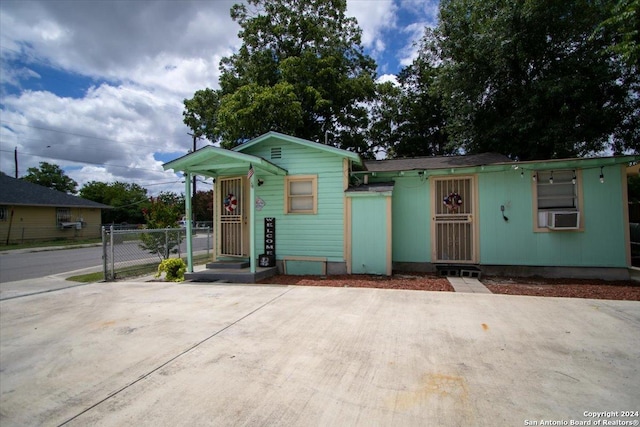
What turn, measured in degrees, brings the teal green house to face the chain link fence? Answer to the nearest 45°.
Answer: approximately 90° to its right

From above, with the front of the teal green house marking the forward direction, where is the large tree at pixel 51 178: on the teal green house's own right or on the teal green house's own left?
on the teal green house's own right

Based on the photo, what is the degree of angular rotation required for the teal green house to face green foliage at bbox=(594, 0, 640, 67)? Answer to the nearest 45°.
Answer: approximately 90° to its left

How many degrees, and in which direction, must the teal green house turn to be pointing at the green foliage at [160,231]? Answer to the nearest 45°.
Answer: approximately 90° to its right

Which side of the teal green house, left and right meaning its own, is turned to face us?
front

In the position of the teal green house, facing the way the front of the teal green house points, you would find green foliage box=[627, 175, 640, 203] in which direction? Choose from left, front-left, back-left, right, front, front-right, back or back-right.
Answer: back-left

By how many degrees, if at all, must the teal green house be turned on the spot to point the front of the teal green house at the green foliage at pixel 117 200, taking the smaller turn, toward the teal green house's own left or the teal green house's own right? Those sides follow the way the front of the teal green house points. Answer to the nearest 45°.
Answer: approximately 135° to the teal green house's own right

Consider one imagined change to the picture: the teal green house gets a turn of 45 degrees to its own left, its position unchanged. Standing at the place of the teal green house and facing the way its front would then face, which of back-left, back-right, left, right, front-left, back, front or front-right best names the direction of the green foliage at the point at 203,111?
back

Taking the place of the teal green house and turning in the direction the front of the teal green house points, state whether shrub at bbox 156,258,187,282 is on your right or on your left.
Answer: on your right
